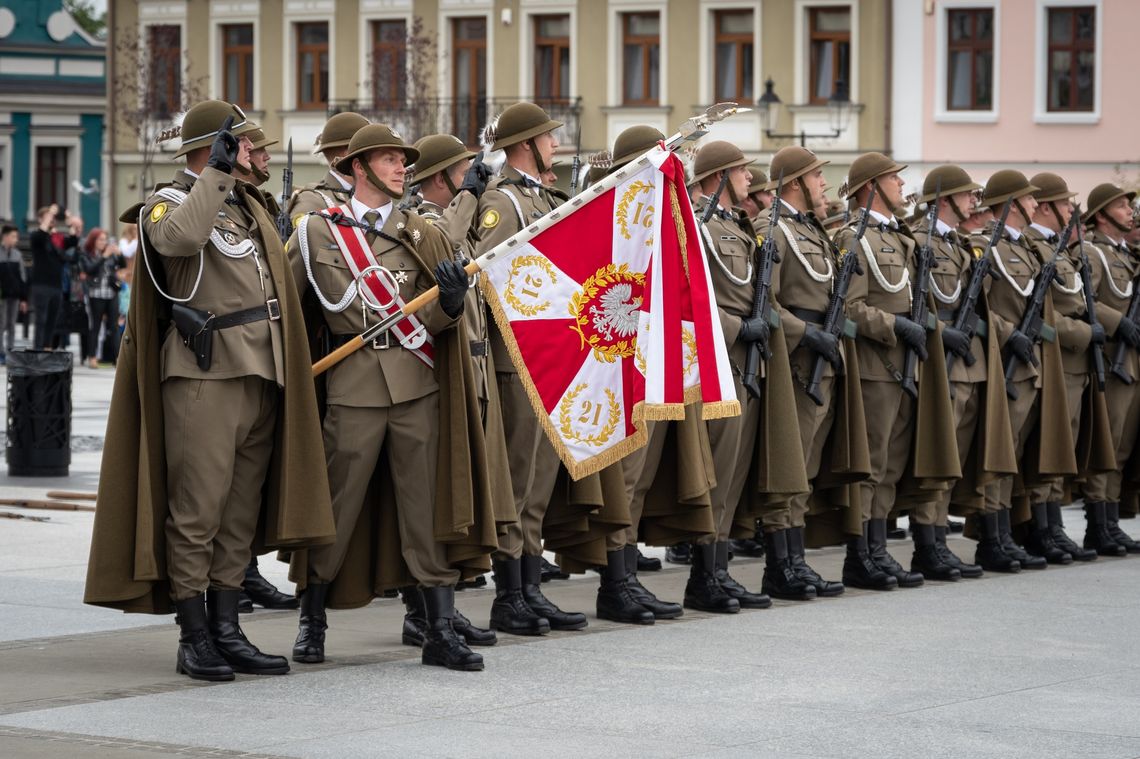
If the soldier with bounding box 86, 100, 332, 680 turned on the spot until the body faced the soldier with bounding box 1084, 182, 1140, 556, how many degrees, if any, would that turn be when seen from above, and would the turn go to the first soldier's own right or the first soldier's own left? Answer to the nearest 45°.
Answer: approximately 90° to the first soldier's own left

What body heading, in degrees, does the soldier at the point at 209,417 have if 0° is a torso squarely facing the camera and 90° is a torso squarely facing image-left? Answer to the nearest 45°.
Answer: approximately 315°

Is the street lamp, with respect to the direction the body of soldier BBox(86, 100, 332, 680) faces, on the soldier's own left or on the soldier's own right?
on the soldier's own left

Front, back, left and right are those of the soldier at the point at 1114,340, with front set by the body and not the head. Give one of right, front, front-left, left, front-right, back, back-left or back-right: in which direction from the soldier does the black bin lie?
back-right

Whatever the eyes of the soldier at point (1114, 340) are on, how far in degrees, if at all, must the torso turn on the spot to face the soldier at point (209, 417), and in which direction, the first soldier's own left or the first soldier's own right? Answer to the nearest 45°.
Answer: approximately 90° to the first soldier's own right

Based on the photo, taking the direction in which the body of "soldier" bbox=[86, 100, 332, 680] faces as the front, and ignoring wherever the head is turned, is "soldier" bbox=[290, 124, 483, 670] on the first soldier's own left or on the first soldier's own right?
on the first soldier's own left

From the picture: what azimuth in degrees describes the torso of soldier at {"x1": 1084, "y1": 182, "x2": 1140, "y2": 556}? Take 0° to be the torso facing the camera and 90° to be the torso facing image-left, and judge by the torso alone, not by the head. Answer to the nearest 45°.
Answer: approximately 315°
